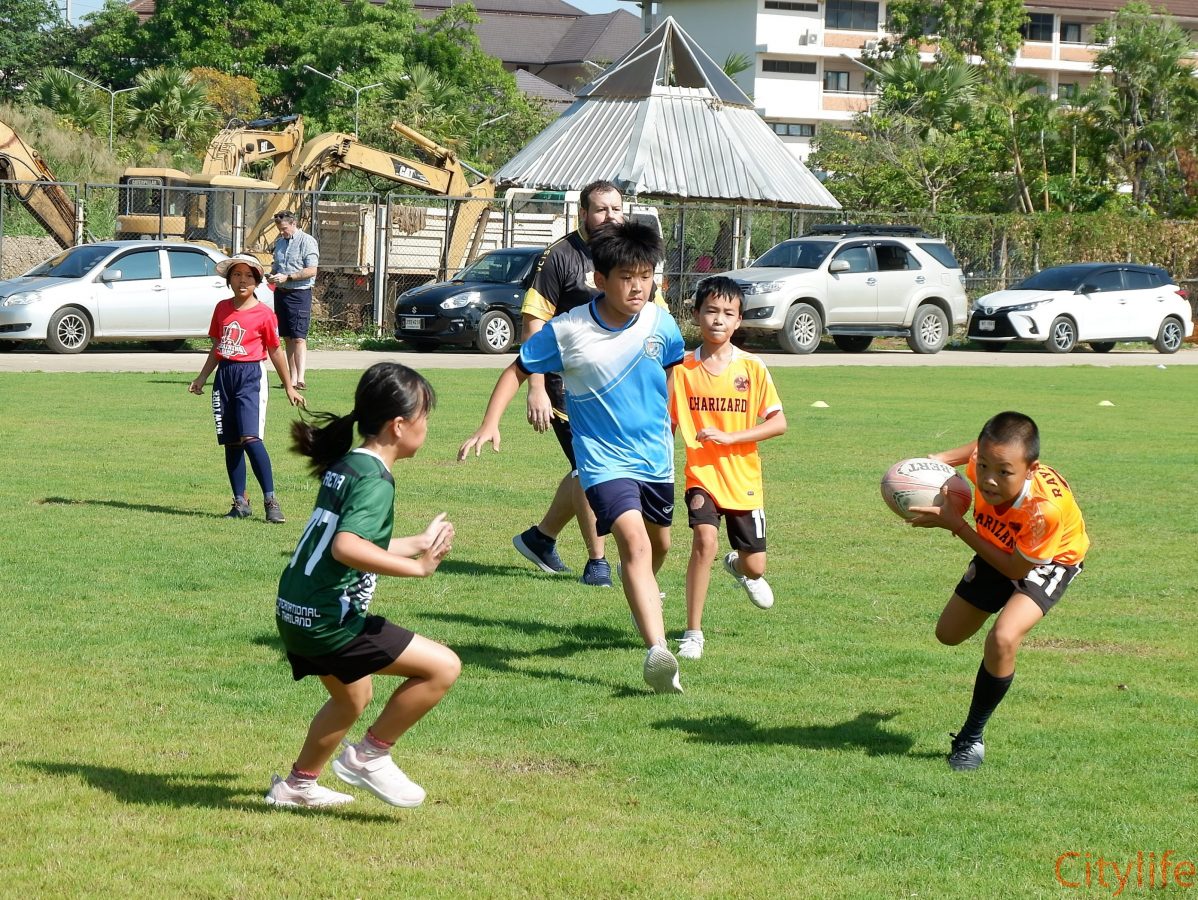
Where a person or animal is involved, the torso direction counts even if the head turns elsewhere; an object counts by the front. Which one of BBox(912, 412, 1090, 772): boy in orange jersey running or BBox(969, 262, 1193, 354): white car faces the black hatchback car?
the white car

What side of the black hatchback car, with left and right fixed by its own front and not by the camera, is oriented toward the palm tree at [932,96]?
back

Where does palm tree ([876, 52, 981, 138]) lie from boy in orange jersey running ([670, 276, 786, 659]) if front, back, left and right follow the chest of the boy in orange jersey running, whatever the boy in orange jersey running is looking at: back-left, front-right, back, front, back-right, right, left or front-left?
back

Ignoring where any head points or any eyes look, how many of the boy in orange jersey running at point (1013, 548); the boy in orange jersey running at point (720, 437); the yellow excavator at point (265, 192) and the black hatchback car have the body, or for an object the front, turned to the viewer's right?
1

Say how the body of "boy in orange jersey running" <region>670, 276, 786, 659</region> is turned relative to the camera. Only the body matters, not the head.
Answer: toward the camera

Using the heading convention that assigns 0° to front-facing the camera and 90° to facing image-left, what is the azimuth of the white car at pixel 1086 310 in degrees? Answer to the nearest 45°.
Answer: approximately 45°

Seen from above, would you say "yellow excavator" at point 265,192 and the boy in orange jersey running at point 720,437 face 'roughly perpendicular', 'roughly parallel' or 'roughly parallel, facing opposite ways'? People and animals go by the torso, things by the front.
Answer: roughly perpendicular

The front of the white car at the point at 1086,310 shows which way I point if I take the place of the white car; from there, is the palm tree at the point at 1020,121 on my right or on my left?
on my right

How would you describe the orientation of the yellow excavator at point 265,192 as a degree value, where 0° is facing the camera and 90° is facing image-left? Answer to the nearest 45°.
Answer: approximately 270°

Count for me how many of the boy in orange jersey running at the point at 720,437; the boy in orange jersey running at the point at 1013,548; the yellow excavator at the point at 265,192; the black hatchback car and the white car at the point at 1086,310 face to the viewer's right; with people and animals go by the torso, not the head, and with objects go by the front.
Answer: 1

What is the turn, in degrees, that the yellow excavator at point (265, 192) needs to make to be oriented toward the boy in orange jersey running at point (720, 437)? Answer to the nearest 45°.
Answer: approximately 90° to its right

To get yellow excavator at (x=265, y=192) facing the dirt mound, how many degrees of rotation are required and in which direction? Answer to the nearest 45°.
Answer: approximately 135° to its left

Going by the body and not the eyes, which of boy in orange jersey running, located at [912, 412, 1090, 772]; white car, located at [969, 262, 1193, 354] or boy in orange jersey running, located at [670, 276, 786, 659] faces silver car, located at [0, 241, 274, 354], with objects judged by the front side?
white car, located at [969, 262, 1193, 354]

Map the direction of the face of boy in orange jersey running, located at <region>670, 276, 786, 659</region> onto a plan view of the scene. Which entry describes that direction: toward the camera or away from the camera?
toward the camera

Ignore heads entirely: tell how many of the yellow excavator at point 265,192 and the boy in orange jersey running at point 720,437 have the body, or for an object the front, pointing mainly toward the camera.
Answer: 1

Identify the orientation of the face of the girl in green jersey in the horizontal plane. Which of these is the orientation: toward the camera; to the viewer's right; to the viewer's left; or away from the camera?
to the viewer's right
